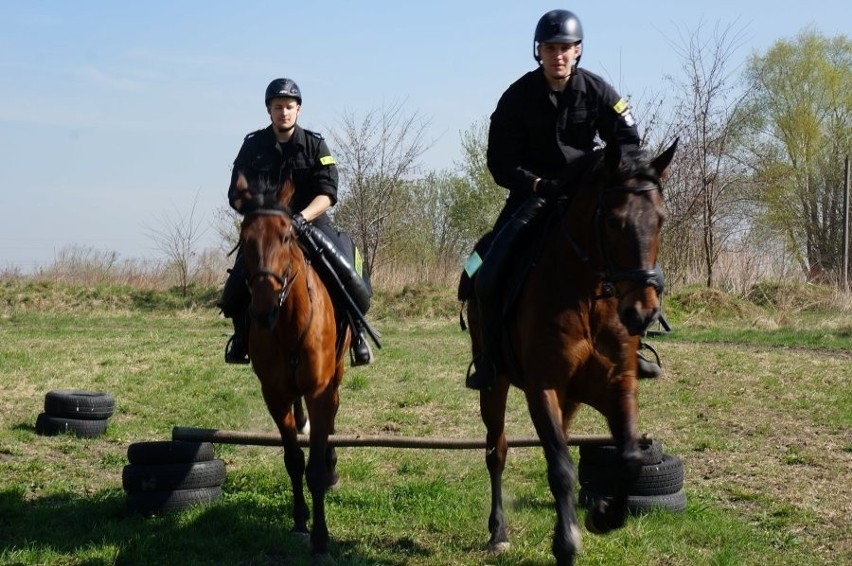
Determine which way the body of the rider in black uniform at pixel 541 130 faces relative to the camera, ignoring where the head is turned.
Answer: toward the camera

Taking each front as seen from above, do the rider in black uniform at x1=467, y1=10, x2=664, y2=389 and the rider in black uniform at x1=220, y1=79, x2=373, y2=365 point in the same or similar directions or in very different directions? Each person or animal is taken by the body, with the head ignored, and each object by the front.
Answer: same or similar directions

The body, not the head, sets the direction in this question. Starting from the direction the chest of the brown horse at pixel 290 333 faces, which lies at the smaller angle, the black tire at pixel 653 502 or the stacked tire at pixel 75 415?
the black tire

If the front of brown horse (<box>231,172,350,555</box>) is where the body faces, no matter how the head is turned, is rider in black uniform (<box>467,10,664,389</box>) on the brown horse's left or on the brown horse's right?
on the brown horse's left

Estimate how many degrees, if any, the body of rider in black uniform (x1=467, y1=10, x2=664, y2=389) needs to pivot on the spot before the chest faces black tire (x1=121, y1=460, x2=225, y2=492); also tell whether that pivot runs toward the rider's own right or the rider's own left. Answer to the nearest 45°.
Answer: approximately 90° to the rider's own right

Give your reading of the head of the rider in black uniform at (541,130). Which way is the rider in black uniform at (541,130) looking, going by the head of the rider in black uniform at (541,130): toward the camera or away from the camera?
toward the camera

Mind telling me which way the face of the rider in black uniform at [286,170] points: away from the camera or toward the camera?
toward the camera

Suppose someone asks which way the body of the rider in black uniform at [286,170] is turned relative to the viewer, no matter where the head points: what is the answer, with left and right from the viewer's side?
facing the viewer
